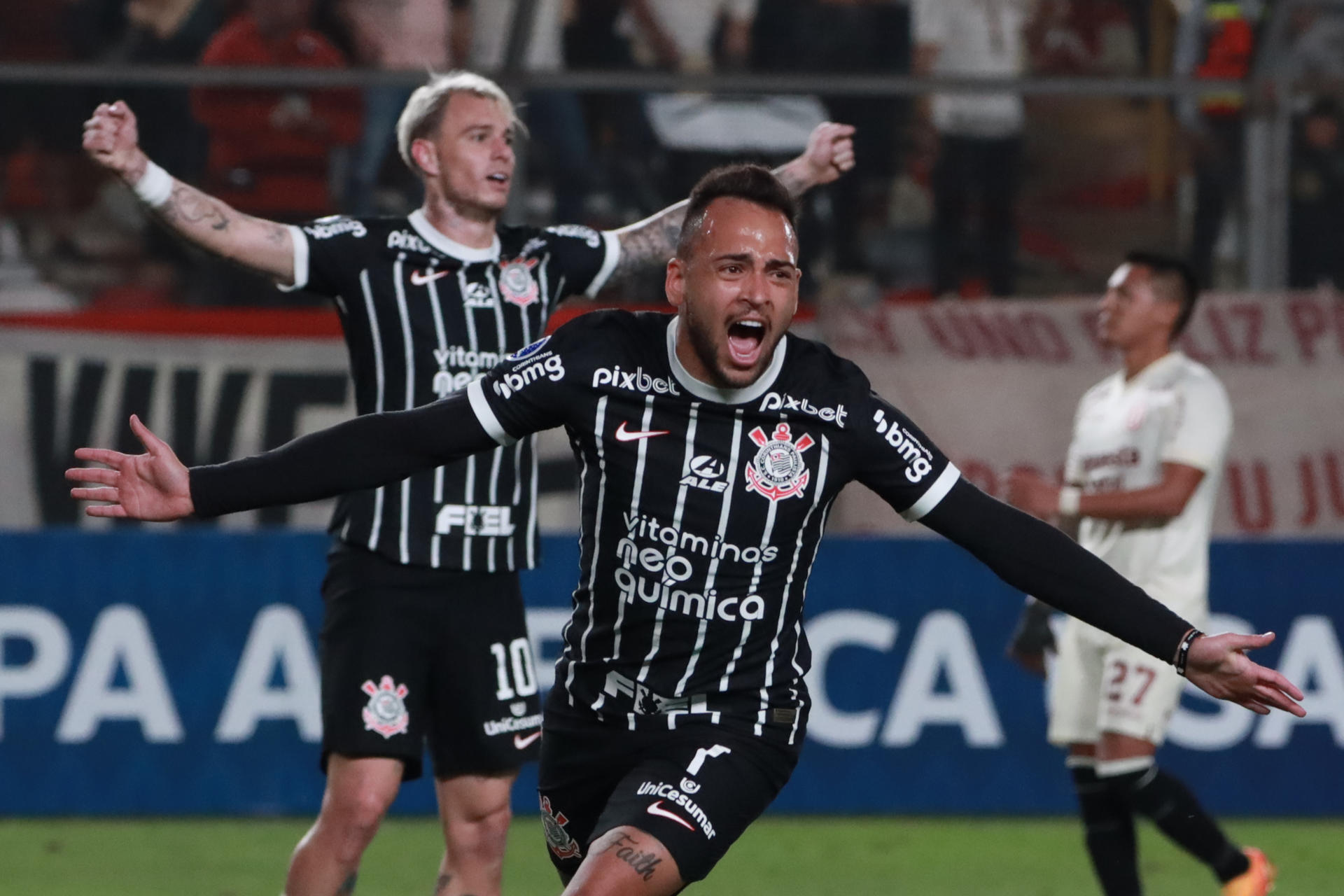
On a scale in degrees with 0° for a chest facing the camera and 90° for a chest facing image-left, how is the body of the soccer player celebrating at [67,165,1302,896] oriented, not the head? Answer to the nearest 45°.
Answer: approximately 0°

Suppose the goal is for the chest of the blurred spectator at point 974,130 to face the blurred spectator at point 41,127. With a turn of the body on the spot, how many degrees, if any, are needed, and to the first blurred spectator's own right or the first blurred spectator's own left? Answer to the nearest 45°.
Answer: approximately 90° to the first blurred spectator's own right

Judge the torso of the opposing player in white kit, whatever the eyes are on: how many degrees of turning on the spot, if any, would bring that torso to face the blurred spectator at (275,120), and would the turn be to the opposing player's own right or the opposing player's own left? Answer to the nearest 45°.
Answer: approximately 90° to the opposing player's own right

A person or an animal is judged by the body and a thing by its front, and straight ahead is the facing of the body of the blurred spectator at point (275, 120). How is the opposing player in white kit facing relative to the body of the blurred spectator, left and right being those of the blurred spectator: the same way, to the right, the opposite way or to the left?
to the right

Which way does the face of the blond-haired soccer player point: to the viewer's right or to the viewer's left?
to the viewer's right

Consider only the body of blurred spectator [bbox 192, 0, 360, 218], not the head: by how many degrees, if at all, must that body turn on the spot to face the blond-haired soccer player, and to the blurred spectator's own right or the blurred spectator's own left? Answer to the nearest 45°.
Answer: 0° — they already face them

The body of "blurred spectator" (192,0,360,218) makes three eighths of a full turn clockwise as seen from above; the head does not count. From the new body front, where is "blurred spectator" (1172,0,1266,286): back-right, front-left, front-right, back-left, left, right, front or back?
back-right

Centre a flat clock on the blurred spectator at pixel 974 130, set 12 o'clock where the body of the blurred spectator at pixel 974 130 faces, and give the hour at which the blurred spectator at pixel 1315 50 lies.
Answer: the blurred spectator at pixel 1315 50 is roughly at 9 o'clock from the blurred spectator at pixel 974 130.

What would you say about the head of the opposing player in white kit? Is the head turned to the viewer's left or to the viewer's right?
to the viewer's left

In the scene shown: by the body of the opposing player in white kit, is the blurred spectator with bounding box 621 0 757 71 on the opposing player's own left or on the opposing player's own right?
on the opposing player's own right

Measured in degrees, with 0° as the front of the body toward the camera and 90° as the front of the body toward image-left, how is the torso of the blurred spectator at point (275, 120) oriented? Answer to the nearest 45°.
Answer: approximately 0°

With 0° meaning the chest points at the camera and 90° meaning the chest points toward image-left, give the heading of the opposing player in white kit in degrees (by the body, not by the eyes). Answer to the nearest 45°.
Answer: approximately 45°
